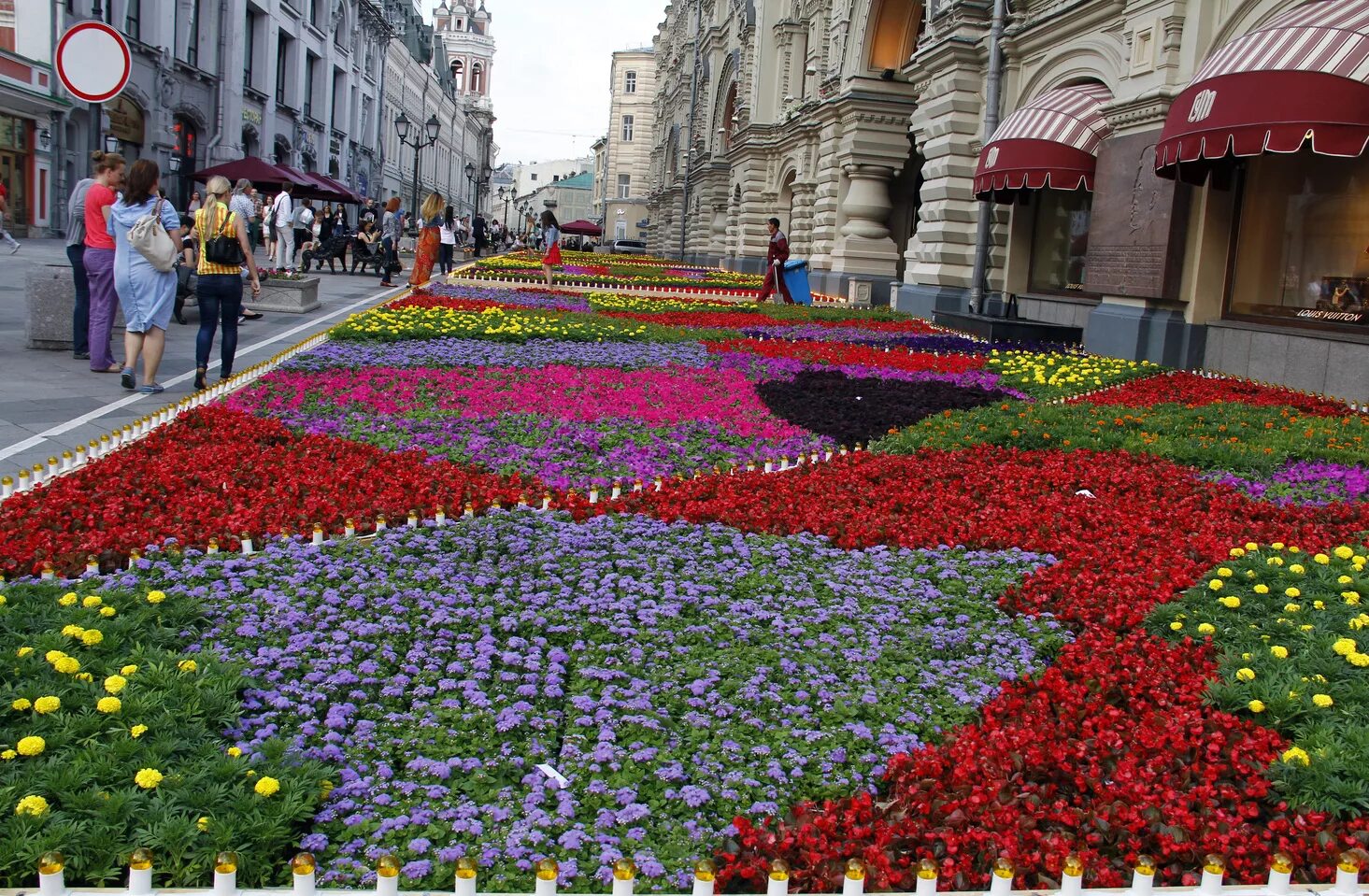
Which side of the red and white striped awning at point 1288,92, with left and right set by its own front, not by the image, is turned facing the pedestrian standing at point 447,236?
right

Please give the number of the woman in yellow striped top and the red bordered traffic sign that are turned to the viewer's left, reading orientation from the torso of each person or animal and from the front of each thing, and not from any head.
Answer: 0

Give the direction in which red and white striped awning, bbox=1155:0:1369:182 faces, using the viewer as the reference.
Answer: facing the viewer and to the left of the viewer

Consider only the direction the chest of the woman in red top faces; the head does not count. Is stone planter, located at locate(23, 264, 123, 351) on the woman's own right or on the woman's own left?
on the woman's own left

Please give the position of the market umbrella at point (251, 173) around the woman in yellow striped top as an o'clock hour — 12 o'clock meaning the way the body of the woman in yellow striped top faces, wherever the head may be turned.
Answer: The market umbrella is roughly at 12 o'clock from the woman in yellow striped top.

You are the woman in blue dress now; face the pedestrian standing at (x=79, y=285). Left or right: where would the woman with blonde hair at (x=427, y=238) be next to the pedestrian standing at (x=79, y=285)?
right

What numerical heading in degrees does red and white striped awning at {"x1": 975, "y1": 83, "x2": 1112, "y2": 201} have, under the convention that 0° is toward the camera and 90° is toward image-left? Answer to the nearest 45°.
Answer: approximately 45°

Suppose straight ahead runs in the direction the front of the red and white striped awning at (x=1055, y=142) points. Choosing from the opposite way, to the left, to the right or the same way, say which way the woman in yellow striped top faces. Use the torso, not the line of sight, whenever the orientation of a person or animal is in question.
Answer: to the right

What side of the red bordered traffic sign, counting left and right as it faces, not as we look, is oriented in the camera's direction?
front

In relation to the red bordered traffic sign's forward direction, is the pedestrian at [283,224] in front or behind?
behind

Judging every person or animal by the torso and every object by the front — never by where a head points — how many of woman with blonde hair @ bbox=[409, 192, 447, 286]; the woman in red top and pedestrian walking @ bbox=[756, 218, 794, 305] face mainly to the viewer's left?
1

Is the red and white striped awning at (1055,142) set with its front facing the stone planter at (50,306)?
yes

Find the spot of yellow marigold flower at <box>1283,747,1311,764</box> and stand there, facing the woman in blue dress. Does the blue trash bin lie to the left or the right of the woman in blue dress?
right
